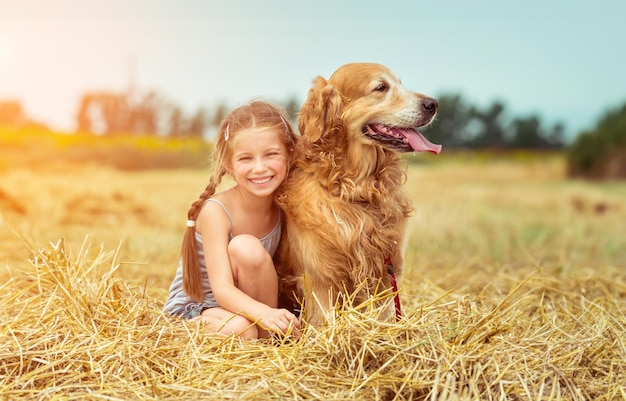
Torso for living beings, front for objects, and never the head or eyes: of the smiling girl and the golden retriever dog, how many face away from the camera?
0

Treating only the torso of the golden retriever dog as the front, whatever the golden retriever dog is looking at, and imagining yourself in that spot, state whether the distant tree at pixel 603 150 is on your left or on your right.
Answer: on your left

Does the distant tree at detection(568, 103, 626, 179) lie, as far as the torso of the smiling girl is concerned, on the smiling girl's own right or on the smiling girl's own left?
on the smiling girl's own left
